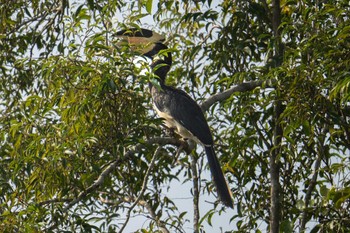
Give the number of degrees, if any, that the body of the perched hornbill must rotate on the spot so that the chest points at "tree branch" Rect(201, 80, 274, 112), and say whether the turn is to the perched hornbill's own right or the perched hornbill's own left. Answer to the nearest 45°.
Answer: approximately 135° to the perched hornbill's own left

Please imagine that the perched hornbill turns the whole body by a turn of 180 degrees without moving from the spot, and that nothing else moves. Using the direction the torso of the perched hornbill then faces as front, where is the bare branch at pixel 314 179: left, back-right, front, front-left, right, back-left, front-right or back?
front

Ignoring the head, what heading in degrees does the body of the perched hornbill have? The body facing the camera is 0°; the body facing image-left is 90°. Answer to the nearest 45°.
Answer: approximately 90°
